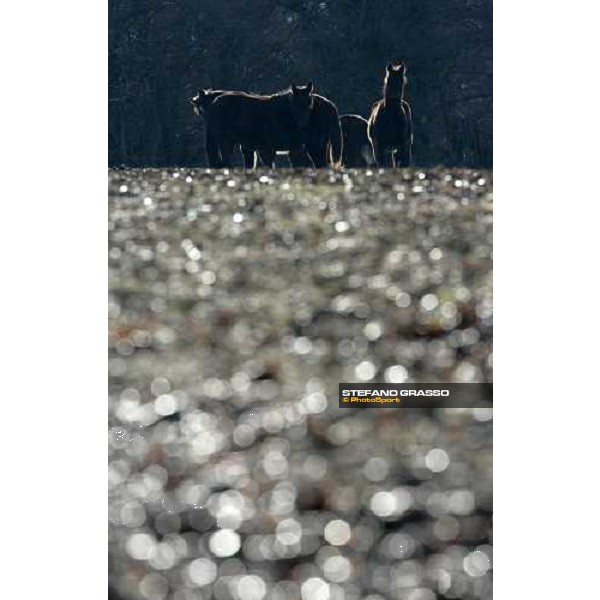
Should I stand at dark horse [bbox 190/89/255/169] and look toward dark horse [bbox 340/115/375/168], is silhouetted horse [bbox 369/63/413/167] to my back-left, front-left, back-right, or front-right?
front-right
